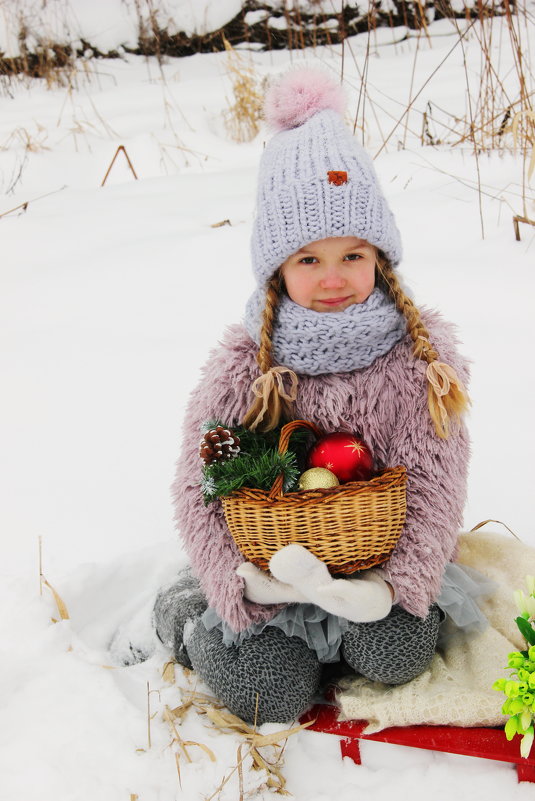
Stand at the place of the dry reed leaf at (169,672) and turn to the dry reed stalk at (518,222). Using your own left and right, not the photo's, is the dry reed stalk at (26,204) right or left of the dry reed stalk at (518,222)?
left

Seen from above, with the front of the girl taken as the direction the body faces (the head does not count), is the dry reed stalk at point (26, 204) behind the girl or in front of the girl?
behind

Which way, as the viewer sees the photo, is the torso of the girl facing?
toward the camera

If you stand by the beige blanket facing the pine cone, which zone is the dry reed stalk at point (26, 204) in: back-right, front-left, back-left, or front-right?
front-right

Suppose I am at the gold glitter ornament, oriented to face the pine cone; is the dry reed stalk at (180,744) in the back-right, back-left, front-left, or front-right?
front-left

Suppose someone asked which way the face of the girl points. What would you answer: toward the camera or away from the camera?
toward the camera

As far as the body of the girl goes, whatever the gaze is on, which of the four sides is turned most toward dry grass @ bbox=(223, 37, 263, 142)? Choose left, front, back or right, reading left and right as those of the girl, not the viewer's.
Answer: back
